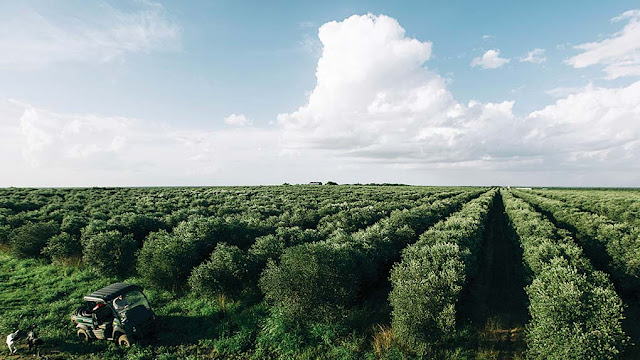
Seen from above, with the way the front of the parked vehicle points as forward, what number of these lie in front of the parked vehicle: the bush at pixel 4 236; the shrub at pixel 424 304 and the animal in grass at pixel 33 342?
1

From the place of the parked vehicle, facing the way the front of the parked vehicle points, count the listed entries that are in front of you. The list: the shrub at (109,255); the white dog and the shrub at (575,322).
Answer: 1

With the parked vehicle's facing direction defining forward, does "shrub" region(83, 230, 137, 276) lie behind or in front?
behind
